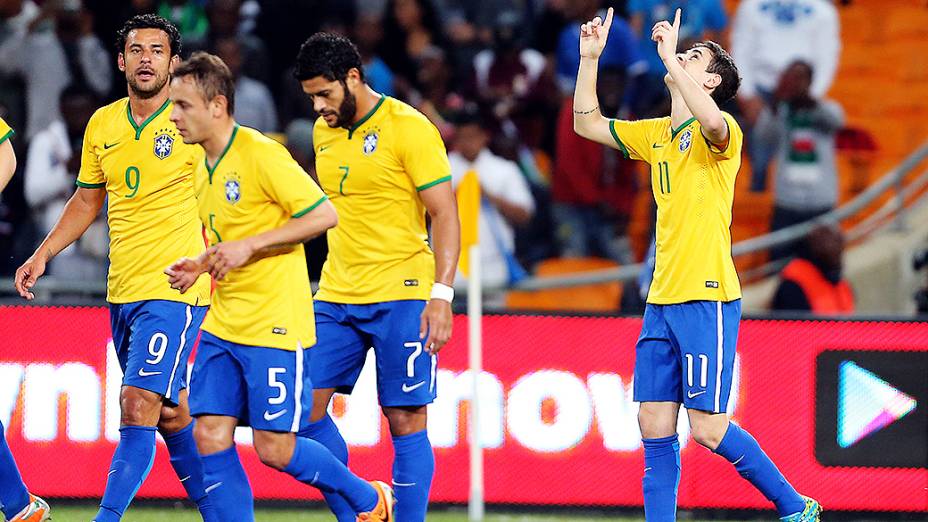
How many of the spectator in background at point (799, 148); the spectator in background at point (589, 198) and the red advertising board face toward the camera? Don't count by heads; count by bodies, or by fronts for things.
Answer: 3

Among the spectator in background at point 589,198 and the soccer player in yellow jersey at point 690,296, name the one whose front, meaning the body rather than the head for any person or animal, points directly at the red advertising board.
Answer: the spectator in background

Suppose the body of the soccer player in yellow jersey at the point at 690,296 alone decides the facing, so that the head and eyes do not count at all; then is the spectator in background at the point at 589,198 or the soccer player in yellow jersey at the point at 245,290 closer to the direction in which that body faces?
the soccer player in yellow jersey

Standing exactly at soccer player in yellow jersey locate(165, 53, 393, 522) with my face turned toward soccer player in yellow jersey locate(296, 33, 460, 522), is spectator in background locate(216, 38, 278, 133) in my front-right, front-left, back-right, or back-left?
front-left

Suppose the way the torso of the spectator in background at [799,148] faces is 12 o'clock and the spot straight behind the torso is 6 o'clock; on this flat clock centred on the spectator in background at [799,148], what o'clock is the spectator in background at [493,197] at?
the spectator in background at [493,197] is roughly at 2 o'clock from the spectator in background at [799,148].

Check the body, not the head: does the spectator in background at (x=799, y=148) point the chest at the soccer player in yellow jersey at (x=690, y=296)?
yes

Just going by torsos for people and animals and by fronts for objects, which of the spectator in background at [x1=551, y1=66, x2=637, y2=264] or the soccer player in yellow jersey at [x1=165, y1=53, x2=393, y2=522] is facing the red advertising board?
the spectator in background

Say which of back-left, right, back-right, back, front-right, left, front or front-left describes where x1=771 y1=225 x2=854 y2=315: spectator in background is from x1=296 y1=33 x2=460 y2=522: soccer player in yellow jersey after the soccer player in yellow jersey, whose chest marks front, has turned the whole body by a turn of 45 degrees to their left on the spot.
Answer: back-left

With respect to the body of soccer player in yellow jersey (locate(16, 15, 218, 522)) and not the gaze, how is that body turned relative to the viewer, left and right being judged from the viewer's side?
facing the viewer and to the left of the viewer

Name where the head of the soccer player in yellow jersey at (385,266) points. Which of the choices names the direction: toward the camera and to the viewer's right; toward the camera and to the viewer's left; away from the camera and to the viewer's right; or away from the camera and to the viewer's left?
toward the camera and to the viewer's left

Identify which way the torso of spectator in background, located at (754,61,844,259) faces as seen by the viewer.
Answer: toward the camera

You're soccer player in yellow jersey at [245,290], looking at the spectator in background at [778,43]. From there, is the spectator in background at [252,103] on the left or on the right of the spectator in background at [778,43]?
left

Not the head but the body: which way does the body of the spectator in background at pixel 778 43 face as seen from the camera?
toward the camera

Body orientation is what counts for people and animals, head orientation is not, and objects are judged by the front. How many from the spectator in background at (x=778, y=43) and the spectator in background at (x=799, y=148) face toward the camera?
2
